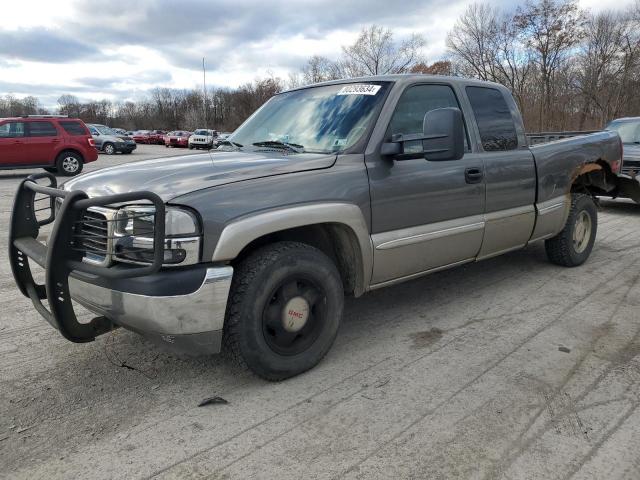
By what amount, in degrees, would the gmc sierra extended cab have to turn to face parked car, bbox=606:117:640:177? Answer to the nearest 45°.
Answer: approximately 180°

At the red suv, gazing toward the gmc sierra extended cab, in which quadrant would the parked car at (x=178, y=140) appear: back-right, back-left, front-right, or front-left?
back-left

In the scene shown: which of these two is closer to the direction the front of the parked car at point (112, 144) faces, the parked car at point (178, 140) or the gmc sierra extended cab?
the gmc sierra extended cab
